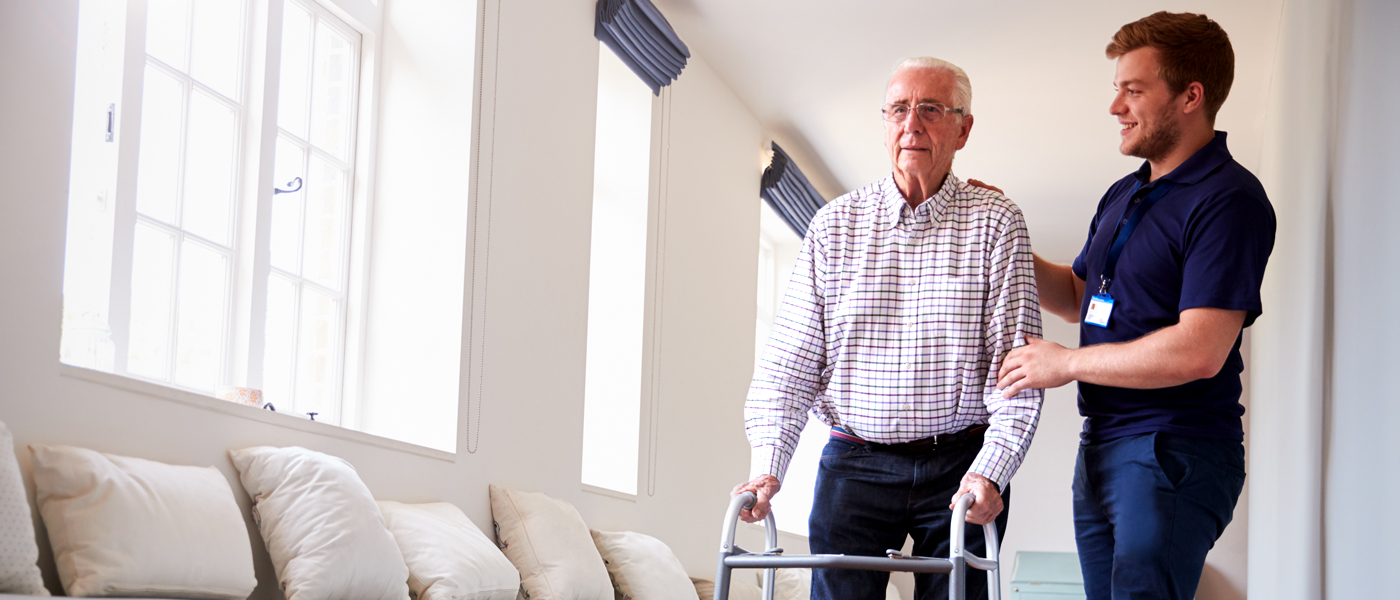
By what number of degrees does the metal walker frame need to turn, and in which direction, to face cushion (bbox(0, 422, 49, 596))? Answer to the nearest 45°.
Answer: approximately 90° to its right

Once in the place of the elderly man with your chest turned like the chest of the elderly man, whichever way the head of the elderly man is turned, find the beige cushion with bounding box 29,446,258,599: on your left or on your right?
on your right

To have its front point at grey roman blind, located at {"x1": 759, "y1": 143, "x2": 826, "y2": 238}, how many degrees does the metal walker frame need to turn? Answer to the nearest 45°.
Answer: approximately 180°

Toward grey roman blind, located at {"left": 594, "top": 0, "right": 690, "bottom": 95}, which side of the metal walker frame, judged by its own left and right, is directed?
back

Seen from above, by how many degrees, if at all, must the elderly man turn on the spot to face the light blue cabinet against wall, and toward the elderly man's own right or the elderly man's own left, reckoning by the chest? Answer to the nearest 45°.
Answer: approximately 180°

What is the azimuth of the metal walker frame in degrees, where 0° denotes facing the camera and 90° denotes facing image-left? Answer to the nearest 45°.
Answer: approximately 0°

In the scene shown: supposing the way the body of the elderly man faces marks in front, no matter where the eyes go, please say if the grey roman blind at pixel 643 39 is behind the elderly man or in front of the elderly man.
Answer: behind

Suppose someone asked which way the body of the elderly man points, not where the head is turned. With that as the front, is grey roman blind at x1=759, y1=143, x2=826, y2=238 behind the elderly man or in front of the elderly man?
behind

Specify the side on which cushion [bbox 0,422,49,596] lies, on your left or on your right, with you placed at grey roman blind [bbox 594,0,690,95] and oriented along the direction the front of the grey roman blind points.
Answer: on your right

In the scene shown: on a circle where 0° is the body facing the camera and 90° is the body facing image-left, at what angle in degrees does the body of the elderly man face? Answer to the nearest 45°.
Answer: approximately 0°

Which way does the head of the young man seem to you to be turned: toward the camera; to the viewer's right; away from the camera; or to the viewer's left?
to the viewer's left
